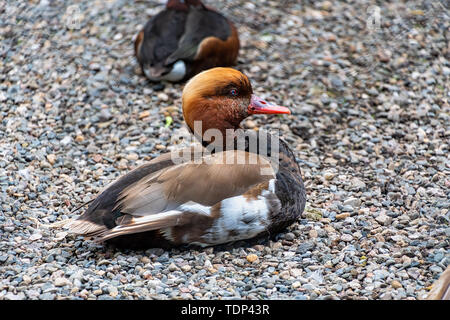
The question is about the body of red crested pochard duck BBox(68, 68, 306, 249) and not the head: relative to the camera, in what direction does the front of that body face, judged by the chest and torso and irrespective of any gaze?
to the viewer's right

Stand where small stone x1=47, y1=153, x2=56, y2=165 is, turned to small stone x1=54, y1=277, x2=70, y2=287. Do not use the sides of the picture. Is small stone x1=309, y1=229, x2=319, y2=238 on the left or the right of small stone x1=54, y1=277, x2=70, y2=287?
left

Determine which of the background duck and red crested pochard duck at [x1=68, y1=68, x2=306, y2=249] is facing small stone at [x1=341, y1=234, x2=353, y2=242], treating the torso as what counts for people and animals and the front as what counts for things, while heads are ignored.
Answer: the red crested pochard duck

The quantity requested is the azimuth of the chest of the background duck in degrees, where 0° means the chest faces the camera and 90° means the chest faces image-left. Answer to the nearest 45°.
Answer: approximately 225°

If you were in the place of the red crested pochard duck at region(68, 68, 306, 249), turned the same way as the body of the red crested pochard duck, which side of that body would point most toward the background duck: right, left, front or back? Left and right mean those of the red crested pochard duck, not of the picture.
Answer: left

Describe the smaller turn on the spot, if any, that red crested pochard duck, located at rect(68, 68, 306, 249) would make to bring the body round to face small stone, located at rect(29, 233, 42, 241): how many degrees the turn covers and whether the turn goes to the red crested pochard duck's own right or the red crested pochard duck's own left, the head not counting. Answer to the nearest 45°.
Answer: approximately 180°

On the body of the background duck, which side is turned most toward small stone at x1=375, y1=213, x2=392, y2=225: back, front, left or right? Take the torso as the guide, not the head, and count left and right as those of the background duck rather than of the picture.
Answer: right

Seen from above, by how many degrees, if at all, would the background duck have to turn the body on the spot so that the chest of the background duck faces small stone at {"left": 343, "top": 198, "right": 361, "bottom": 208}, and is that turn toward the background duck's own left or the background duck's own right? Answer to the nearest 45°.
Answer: approximately 90° to the background duck's own right

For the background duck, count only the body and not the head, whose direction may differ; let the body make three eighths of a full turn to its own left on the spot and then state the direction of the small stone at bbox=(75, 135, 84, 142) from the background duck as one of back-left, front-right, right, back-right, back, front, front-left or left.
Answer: front-left

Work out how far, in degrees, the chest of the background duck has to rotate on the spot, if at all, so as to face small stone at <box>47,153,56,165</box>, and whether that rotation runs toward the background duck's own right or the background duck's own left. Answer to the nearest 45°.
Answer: approximately 180°

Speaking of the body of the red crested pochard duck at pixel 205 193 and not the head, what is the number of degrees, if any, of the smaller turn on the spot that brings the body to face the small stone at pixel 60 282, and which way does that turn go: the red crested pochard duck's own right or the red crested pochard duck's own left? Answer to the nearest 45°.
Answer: approximately 135° to the red crested pochard duck's own right

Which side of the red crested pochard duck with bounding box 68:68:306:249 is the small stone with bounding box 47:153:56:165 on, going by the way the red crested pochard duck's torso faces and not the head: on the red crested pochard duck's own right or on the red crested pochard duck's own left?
on the red crested pochard duck's own left

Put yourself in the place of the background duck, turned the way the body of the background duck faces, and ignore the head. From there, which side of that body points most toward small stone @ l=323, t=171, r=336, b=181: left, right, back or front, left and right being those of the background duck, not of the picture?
right

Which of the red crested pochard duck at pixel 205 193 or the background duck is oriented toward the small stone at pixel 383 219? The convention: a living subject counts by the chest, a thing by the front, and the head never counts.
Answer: the red crested pochard duck

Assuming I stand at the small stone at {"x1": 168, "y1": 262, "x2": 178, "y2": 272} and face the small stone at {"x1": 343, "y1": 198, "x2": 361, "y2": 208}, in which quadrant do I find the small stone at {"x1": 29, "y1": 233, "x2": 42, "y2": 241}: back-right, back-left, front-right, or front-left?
back-left

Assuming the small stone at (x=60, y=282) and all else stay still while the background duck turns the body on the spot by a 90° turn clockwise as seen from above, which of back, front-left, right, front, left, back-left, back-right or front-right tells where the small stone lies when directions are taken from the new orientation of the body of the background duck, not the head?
front-right

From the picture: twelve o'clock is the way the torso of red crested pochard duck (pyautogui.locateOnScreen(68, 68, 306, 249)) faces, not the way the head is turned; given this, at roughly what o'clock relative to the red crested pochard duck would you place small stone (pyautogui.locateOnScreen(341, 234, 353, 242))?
The small stone is roughly at 12 o'clock from the red crested pochard duck.

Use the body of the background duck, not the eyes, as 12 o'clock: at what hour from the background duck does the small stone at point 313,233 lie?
The small stone is roughly at 4 o'clock from the background duck.
